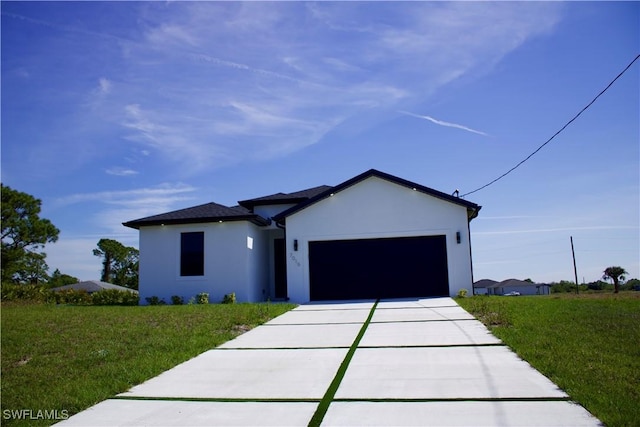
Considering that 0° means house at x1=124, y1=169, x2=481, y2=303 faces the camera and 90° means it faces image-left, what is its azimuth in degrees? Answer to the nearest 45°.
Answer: approximately 0°

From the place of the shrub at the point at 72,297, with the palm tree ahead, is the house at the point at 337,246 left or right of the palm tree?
right

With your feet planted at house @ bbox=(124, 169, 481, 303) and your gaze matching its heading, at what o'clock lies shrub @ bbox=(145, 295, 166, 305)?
The shrub is roughly at 3 o'clock from the house.

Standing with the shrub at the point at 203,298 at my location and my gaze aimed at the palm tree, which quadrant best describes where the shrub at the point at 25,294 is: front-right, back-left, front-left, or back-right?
back-left

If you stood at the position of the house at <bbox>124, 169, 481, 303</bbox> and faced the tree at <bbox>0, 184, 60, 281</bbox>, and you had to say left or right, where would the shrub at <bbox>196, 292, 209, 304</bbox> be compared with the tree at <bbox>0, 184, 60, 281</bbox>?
left

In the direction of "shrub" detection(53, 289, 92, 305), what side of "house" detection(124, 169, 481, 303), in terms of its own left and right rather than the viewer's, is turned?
right

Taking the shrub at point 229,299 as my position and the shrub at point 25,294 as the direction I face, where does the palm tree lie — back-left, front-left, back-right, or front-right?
back-right

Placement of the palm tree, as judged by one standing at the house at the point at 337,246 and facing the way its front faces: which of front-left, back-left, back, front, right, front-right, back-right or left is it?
back-left
